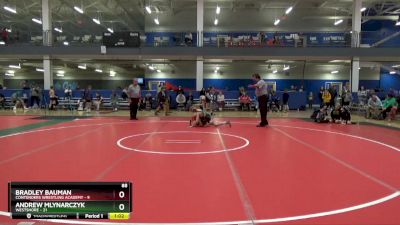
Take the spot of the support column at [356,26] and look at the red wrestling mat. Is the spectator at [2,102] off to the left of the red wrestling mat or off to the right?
right

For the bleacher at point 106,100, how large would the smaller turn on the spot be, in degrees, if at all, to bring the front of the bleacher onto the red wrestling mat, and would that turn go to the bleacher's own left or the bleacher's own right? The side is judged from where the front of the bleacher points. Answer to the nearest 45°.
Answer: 0° — it already faces it

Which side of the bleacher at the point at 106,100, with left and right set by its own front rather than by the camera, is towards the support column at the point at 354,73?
left

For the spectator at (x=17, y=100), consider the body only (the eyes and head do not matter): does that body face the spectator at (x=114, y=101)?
no

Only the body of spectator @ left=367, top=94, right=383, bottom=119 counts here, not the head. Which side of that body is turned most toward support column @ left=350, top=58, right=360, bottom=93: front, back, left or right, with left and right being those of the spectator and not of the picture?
back

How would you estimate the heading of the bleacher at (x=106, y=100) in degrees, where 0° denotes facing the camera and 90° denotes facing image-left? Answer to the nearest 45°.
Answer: approximately 0°

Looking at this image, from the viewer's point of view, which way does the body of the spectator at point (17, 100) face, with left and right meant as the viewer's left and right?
facing the viewer

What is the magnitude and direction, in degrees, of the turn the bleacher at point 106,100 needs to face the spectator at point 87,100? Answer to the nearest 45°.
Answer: approximately 45° to its right

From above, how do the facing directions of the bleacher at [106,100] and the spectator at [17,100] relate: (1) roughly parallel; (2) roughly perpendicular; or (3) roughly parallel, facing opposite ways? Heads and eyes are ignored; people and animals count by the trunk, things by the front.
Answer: roughly parallel

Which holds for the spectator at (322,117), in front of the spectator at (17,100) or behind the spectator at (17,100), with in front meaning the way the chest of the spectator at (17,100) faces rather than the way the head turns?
in front

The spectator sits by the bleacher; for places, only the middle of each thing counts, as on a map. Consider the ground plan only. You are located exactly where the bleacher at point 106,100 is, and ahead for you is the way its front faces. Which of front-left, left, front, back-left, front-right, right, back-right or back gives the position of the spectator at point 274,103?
left

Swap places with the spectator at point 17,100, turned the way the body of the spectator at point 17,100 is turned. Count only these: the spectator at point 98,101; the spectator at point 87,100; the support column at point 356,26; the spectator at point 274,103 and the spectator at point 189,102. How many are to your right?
0

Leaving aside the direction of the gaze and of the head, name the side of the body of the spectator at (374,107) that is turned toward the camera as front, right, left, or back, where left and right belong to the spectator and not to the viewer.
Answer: front
